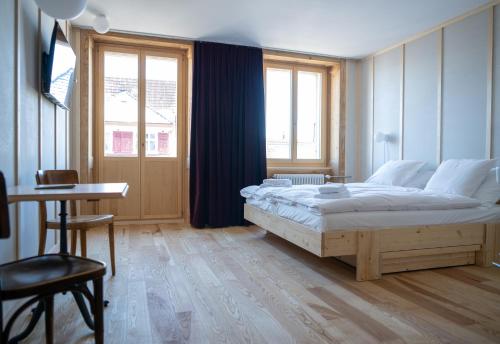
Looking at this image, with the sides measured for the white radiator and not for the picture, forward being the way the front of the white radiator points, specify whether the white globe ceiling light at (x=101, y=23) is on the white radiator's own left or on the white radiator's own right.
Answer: on the white radiator's own right

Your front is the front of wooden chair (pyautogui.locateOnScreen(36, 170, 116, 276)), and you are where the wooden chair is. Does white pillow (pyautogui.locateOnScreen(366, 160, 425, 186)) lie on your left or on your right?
on your left

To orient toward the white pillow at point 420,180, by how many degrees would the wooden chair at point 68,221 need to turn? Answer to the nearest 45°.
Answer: approximately 45° to its left

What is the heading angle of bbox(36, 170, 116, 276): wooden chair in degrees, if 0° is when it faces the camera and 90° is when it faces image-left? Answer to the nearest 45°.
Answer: approximately 315°

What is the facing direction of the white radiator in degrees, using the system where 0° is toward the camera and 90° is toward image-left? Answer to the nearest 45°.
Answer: approximately 0°
